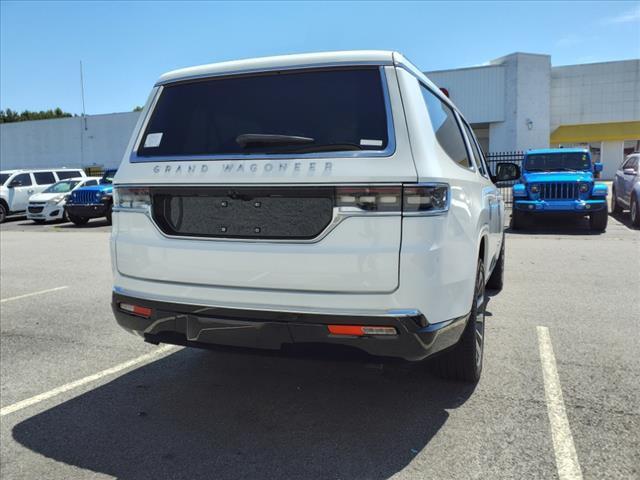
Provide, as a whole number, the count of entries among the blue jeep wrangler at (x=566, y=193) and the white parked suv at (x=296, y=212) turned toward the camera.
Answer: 1

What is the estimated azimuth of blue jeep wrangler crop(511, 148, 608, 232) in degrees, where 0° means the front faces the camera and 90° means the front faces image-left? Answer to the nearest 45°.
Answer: approximately 0°

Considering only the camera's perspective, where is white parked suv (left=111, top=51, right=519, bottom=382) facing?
facing away from the viewer and to the right of the viewer

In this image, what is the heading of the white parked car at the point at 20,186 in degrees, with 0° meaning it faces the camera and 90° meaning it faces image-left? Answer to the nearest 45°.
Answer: approximately 45°

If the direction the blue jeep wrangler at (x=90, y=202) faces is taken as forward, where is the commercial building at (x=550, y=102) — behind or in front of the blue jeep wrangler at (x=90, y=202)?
behind

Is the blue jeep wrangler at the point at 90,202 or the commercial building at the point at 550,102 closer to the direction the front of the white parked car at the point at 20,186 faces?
the blue jeep wrangler

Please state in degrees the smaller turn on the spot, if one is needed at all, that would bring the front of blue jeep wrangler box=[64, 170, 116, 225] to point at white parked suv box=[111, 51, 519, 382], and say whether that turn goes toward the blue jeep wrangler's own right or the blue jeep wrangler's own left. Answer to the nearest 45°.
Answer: approximately 45° to the blue jeep wrangler's own left

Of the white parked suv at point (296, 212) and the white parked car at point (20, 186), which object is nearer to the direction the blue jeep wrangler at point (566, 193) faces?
the white parked suv

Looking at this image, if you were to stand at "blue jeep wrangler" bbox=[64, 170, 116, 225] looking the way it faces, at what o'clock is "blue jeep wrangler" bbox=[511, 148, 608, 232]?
"blue jeep wrangler" bbox=[511, 148, 608, 232] is roughly at 9 o'clock from "blue jeep wrangler" bbox=[64, 170, 116, 225].

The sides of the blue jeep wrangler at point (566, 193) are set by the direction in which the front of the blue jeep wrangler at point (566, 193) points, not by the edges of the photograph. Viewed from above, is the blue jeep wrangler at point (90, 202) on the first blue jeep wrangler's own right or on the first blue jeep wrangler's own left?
on the first blue jeep wrangler's own right
